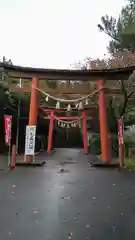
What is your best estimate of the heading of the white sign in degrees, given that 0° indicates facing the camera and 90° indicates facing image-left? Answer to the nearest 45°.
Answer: approximately 0°
